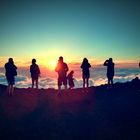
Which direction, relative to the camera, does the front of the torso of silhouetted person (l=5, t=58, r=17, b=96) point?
away from the camera

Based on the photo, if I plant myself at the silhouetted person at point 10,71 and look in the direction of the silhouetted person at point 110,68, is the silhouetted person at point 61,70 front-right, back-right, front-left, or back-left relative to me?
front-right

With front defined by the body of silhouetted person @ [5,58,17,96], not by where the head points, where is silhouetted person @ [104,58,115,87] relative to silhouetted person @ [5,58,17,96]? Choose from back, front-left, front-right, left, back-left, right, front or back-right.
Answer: right

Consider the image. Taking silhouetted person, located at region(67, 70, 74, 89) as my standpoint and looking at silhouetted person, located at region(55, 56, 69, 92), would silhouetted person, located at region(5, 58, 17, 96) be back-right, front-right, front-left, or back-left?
front-right

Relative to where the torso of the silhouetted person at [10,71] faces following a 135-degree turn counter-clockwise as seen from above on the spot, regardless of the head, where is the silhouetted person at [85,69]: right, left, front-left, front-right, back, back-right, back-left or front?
back-left

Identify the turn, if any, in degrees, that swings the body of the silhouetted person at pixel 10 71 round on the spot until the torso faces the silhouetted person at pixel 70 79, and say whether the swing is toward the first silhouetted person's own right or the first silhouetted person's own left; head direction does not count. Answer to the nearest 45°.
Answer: approximately 45° to the first silhouetted person's own right

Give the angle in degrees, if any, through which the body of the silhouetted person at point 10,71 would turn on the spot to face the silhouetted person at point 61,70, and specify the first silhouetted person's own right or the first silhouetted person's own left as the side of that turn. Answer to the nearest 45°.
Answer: approximately 90° to the first silhouetted person's own right

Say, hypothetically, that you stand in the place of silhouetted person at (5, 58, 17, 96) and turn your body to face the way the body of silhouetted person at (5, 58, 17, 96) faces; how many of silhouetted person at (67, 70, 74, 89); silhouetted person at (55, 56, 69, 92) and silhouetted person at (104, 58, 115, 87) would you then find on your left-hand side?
0

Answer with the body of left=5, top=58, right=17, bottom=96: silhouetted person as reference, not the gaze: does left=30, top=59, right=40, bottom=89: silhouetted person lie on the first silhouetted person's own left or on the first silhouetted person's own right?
on the first silhouetted person's own right
